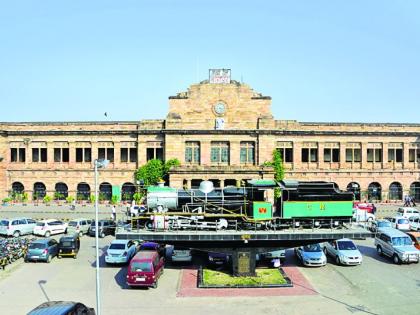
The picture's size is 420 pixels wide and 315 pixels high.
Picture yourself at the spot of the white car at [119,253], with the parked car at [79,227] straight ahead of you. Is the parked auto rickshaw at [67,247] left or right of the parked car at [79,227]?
left

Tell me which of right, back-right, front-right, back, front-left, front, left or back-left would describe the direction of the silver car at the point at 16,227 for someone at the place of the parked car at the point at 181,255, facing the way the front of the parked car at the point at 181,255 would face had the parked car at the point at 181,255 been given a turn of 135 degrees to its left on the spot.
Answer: left

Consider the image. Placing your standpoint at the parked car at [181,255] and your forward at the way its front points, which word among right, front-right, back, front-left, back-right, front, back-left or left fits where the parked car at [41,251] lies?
right

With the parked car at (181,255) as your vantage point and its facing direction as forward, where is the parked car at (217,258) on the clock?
the parked car at (217,258) is roughly at 10 o'clock from the parked car at (181,255).

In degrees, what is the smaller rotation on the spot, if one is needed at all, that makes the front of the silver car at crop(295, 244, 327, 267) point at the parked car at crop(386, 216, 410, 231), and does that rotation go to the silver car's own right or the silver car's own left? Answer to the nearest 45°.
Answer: approximately 90° to the silver car's own left

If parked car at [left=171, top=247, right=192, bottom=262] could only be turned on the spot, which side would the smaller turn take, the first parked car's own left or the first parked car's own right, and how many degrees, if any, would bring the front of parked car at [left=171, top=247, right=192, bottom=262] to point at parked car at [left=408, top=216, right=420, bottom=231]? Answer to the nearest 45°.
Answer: approximately 135° to the first parked car's own left
